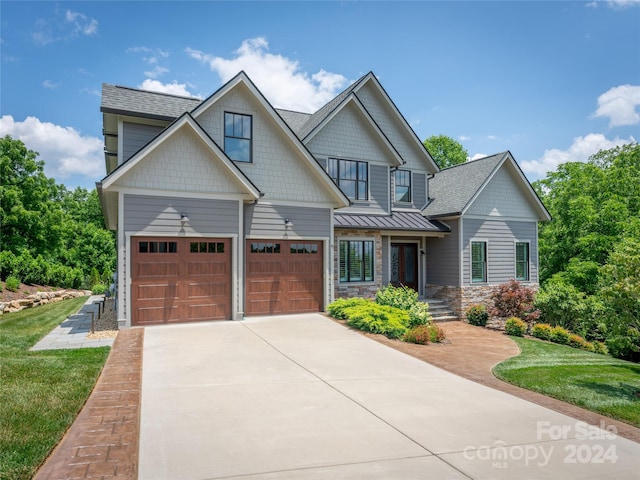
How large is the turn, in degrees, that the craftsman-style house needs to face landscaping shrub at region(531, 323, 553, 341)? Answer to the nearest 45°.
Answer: approximately 45° to its left

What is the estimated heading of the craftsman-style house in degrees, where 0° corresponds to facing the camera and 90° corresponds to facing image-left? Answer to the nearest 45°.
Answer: approximately 315°

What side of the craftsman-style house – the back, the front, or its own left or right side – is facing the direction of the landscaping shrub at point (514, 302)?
left

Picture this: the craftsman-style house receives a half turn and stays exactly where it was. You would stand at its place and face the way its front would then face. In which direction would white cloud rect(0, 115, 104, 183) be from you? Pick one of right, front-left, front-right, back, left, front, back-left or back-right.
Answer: front

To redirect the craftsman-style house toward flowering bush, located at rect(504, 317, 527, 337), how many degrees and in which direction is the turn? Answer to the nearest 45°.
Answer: approximately 45° to its left

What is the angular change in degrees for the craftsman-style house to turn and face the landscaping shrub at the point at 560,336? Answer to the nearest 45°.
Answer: approximately 45° to its left

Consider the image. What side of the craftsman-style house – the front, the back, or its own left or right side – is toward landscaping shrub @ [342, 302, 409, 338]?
front

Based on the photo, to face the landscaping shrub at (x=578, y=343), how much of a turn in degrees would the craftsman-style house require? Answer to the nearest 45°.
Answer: approximately 45° to its left

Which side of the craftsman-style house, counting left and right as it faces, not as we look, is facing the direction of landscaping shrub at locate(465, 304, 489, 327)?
left

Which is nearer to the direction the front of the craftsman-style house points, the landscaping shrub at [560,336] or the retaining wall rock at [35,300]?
the landscaping shrub
